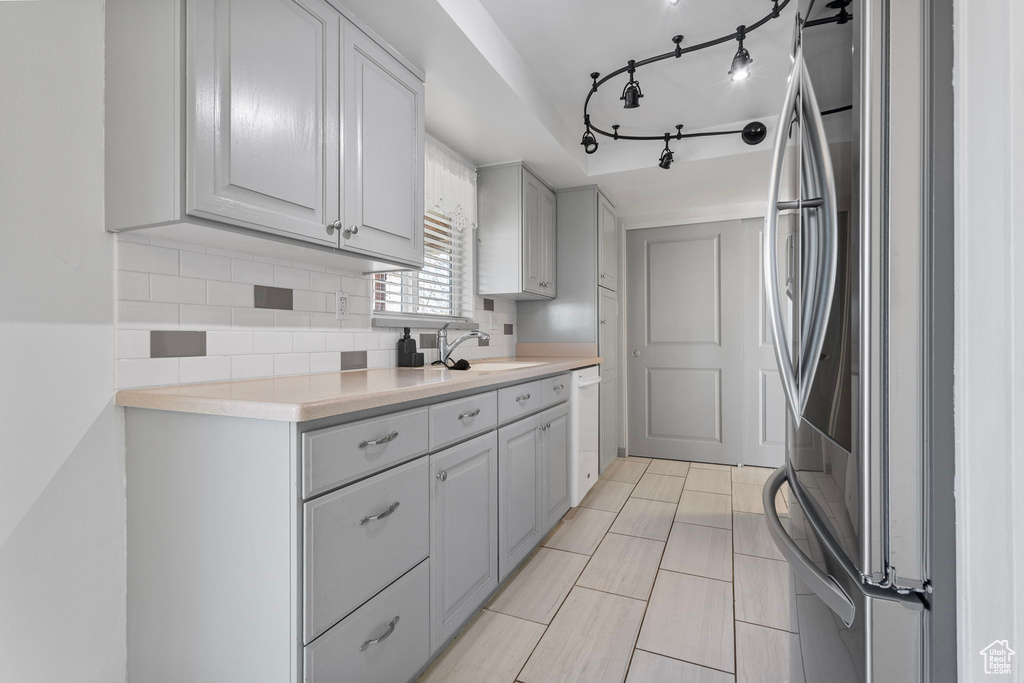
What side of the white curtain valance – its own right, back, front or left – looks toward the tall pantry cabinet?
left

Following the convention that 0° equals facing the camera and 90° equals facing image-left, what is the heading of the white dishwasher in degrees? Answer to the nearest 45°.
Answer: approximately 270°

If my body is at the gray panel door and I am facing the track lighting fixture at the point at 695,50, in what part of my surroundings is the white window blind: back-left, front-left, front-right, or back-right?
front-right

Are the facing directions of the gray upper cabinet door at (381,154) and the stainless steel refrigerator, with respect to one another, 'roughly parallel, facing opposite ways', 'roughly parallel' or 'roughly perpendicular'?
roughly parallel, facing opposite ways

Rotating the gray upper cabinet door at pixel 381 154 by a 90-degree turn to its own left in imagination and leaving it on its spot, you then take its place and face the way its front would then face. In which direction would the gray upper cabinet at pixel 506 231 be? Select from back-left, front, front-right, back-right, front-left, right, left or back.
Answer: front

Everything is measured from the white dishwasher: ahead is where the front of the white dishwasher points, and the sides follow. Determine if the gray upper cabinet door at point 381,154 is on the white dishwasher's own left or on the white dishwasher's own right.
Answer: on the white dishwasher's own right

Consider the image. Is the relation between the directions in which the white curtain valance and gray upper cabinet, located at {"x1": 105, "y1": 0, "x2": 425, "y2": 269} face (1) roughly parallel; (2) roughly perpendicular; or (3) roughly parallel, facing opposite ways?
roughly parallel

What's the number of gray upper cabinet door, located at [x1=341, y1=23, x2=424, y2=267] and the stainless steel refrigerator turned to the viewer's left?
1

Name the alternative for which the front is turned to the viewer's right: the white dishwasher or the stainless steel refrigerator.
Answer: the white dishwasher

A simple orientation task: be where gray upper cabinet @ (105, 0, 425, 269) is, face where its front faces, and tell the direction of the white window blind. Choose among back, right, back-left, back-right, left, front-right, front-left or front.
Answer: left

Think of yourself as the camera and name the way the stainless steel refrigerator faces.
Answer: facing to the left of the viewer

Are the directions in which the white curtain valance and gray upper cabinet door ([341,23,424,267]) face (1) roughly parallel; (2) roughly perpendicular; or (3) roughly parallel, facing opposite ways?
roughly parallel

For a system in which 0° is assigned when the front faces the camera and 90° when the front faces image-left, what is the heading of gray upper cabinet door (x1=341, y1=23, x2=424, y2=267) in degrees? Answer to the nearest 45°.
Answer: approximately 315°

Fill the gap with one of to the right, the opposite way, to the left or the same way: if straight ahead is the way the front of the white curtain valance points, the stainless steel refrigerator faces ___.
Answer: the opposite way

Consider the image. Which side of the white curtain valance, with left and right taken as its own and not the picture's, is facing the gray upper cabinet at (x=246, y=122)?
right

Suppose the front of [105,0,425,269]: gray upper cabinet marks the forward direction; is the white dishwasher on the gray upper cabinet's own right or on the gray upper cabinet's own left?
on the gray upper cabinet's own left
